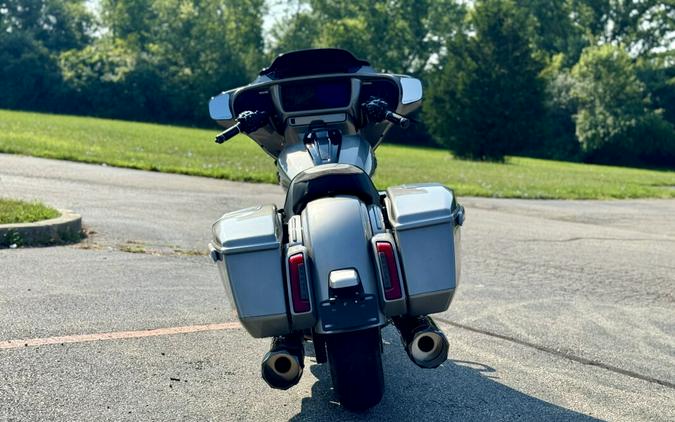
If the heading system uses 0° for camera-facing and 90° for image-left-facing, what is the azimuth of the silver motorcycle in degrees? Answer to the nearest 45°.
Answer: approximately 180°
